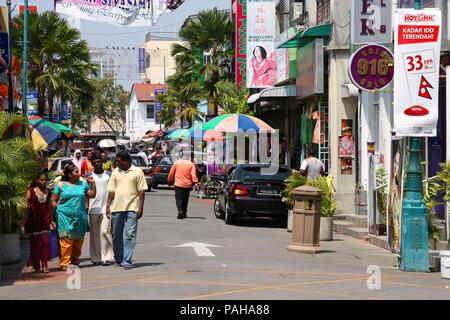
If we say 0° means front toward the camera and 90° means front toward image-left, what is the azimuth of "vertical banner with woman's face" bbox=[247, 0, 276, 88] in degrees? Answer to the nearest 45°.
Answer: approximately 0°

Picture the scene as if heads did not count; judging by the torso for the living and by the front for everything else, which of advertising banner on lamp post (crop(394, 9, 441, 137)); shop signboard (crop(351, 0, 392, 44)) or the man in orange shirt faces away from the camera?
the man in orange shirt

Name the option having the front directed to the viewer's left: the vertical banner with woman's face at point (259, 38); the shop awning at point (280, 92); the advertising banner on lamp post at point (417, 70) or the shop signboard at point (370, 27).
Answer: the shop awning

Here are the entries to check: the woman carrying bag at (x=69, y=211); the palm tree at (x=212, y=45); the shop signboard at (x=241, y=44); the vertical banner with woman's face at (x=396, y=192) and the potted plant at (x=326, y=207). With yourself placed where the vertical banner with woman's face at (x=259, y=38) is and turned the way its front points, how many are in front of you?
3

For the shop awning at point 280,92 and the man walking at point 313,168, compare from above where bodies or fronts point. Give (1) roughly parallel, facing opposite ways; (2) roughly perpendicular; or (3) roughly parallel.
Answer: roughly perpendicular

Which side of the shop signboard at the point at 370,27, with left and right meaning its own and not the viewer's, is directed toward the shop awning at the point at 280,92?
back

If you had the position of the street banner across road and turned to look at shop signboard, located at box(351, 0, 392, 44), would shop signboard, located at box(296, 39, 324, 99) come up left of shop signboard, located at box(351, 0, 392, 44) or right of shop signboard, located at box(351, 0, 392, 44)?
left

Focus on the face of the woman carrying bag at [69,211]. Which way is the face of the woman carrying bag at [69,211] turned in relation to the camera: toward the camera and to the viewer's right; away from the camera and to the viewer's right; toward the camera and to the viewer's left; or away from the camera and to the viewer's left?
toward the camera and to the viewer's right

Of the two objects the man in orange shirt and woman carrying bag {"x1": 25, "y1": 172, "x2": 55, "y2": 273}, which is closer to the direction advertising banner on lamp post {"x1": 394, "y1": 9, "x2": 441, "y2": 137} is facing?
the woman carrying bag

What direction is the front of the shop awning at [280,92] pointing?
to the viewer's left

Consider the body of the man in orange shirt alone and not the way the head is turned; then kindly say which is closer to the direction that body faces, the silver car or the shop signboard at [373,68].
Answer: the silver car

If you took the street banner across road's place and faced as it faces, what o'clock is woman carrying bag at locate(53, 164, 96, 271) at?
The woman carrying bag is roughly at 12 o'clock from the street banner across road.
